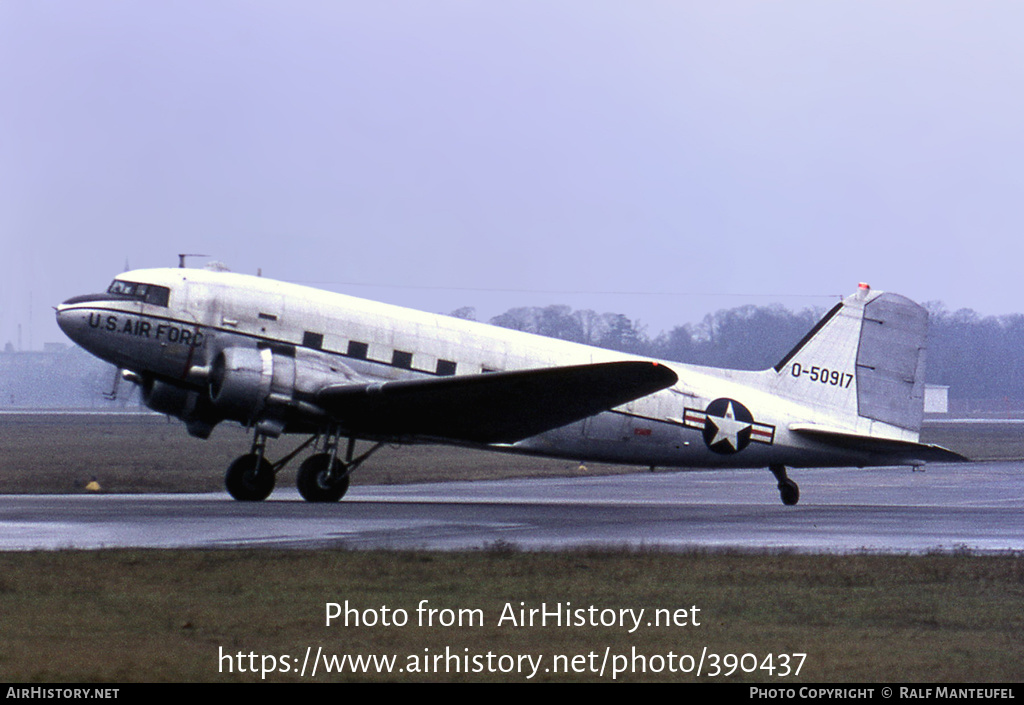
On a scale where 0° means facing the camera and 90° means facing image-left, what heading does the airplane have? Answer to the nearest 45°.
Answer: approximately 90°
